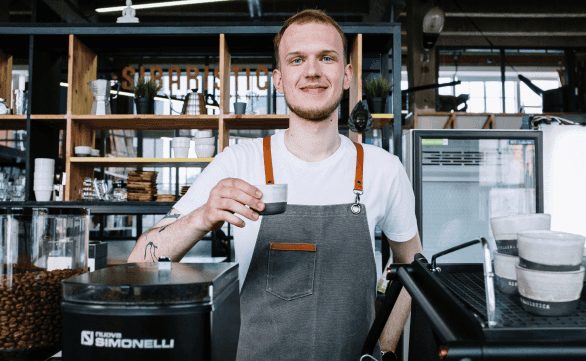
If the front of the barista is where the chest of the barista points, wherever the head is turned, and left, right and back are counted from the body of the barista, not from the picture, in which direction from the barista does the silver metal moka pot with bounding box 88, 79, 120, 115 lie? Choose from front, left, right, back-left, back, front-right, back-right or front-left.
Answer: back-right

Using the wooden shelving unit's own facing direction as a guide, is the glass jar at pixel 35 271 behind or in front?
in front

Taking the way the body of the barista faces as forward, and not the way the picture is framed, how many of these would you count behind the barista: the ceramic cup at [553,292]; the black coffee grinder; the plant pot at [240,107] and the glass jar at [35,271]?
1

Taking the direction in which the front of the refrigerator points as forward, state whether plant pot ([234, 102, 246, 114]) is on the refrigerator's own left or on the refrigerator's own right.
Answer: on the refrigerator's own right

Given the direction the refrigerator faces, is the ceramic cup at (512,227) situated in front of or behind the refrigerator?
in front

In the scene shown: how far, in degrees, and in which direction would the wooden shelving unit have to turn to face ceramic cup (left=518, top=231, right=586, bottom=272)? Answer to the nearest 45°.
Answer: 0° — it already faces it

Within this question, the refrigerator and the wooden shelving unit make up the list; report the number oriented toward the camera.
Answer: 2

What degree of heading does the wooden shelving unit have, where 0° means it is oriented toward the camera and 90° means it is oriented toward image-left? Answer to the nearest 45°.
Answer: approximately 0°

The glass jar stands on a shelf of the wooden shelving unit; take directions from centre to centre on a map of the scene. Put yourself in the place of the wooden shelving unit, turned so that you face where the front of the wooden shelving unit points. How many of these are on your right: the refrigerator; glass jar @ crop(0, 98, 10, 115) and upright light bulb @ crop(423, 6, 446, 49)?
1

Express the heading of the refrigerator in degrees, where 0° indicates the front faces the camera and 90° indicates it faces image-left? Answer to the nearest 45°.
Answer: approximately 0°
